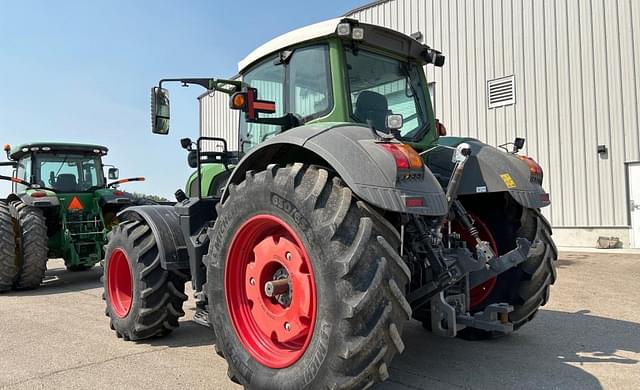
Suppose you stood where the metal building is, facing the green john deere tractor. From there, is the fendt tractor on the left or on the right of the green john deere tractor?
left

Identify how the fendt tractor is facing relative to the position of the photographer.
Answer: facing away from the viewer and to the left of the viewer

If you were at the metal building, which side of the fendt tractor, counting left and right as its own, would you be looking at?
right

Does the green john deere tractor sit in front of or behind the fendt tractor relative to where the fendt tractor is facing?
in front

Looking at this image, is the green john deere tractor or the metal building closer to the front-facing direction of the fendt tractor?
the green john deere tractor
